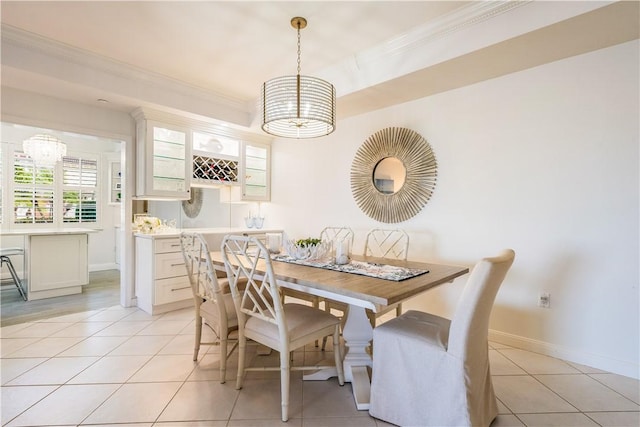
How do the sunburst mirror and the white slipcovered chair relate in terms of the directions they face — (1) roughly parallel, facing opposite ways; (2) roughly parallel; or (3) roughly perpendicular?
roughly perpendicular

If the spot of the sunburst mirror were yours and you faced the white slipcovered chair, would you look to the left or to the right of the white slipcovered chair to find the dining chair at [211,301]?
right

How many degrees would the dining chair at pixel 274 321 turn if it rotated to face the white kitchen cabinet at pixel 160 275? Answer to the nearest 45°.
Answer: approximately 90° to its left

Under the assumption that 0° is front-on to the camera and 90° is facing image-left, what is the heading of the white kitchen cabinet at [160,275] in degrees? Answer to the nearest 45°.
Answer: approximately 315°

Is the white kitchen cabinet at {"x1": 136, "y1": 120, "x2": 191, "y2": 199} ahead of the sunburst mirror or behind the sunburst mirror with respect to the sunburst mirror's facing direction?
ahead

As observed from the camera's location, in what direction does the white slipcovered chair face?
facing away from the viewer and to the left of the viewer

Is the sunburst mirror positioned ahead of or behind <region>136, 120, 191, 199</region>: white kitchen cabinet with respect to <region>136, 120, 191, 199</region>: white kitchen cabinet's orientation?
ahead

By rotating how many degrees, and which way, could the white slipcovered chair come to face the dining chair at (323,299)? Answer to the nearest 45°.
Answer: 0° — it already faces it

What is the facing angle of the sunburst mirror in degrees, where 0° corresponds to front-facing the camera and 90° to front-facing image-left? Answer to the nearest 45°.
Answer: approximately 45°

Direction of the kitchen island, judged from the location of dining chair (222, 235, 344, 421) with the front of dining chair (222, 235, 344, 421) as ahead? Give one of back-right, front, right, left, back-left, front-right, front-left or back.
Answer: left

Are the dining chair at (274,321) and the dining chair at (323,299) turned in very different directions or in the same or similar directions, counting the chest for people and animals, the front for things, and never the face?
very different directions

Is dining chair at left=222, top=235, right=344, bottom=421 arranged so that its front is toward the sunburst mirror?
yes

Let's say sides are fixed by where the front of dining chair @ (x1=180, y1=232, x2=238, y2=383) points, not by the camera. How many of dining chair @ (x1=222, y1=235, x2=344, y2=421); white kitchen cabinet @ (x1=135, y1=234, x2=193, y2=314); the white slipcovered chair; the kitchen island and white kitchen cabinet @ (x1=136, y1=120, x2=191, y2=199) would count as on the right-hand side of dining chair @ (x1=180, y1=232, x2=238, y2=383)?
2

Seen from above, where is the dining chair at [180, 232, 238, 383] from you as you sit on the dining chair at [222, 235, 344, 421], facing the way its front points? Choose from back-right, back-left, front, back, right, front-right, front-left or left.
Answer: left
